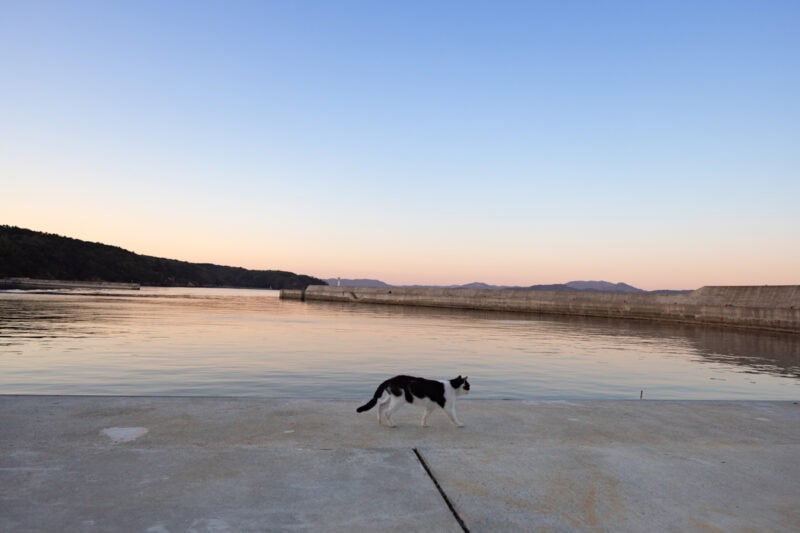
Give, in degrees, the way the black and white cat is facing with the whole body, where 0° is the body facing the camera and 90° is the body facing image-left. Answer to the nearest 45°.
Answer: approximately 270°
